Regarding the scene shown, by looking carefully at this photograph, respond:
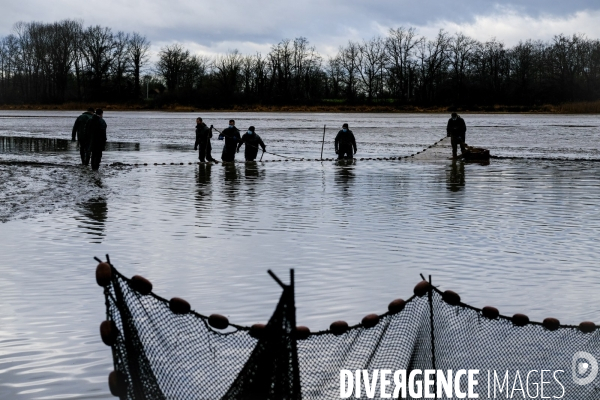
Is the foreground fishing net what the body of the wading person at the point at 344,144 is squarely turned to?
yes

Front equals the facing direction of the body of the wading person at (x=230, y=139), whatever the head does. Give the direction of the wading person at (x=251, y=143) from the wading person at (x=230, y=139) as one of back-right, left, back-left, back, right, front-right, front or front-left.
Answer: left

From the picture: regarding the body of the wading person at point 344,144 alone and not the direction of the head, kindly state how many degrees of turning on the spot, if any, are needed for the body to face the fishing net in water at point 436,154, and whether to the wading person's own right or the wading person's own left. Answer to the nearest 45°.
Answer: approximately 135° to the wading person's own left

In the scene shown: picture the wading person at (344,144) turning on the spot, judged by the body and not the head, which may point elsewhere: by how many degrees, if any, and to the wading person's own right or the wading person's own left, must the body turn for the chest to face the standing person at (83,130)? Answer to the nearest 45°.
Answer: approximately 45° to the wading person's own right

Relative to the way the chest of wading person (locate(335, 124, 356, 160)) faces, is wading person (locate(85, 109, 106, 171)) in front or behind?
in front

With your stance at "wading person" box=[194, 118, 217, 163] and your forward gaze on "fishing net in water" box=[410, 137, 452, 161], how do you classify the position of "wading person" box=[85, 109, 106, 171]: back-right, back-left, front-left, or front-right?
back-right

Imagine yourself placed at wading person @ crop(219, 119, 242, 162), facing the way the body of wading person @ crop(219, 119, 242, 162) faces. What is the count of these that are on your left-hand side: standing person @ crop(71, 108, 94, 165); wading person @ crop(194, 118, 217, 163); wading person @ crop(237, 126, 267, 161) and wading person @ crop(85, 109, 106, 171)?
1
